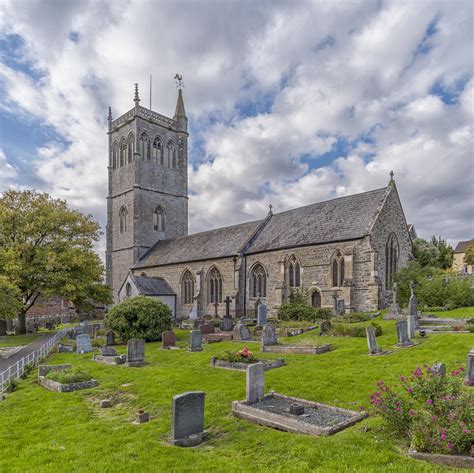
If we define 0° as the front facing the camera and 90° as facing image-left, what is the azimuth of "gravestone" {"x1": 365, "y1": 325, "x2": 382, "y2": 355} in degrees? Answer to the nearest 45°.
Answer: approximately 315°

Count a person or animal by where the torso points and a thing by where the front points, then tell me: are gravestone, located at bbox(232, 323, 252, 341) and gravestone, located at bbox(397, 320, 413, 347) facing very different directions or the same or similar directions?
same or similar directions

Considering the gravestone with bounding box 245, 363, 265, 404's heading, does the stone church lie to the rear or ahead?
to the rear

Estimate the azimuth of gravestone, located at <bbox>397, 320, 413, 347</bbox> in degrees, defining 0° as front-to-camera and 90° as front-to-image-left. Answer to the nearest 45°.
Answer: approximately 315°

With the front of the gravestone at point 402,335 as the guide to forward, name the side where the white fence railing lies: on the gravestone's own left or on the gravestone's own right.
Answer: on the gravestone's own right

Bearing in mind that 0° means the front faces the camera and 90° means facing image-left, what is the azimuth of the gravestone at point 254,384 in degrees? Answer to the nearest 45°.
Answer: approximately 315°

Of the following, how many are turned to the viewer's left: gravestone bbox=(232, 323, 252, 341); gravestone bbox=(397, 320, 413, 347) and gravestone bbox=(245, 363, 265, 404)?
0

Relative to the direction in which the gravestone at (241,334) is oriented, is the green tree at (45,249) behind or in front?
behind

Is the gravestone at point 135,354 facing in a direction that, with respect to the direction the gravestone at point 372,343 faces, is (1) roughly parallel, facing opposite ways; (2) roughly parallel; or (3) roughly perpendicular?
roughly parallel

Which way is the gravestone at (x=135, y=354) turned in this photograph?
toward the camera

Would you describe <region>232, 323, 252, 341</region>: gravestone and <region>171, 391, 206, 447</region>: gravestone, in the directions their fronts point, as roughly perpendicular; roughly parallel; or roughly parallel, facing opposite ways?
roughly parallel

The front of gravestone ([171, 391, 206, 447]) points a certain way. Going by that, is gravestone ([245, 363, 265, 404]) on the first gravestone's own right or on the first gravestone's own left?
on the first gravestone's own left
